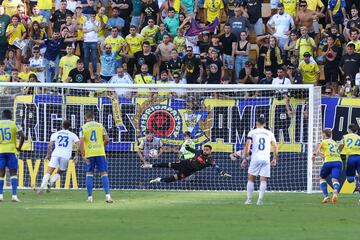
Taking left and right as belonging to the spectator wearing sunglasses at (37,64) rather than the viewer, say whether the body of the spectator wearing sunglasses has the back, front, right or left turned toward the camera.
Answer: front

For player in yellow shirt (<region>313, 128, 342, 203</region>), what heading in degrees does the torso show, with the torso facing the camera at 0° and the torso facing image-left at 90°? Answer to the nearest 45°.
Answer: approximately 135°

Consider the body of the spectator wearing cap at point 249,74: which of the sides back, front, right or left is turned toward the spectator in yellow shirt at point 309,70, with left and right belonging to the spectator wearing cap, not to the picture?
left

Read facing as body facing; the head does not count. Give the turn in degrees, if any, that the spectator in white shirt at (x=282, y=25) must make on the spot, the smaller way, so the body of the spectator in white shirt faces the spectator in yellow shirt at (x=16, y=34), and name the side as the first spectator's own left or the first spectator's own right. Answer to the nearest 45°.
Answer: approximately 90° to the first spectator's own right

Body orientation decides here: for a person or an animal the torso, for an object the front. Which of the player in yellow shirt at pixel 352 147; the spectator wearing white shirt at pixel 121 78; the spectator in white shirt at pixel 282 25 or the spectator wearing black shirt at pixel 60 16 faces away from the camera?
the player in yellow shirt

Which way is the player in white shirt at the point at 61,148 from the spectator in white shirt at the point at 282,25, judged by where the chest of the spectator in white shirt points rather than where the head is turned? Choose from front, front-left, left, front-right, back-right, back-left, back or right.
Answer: front-right

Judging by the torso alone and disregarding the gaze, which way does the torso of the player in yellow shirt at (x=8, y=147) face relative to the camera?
away from the camera

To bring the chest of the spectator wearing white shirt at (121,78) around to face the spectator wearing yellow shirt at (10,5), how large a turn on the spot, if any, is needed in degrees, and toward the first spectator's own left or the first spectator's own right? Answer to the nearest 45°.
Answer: approximately 135° to the first spectator's own right

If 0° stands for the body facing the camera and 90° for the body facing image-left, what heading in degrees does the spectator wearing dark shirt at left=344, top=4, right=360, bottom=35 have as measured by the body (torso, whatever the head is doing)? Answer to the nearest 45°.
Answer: approximately 45°

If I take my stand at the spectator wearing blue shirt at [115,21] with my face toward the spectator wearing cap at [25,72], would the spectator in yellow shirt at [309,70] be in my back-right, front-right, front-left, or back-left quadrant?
back-left

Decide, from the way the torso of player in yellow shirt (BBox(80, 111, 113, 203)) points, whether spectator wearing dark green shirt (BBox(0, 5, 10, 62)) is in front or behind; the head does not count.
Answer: in front

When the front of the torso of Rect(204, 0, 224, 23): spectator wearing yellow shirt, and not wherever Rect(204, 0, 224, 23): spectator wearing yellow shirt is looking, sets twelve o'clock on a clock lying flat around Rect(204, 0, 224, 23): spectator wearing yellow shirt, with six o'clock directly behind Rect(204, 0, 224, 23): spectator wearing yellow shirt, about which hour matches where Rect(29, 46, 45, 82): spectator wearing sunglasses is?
Rect(29, 46, 45, 82): spectator wearing sunglasses is roughly at 3 o'clock from Rect(204, 0, 224, 23): spectator wearing yellow shirt.
